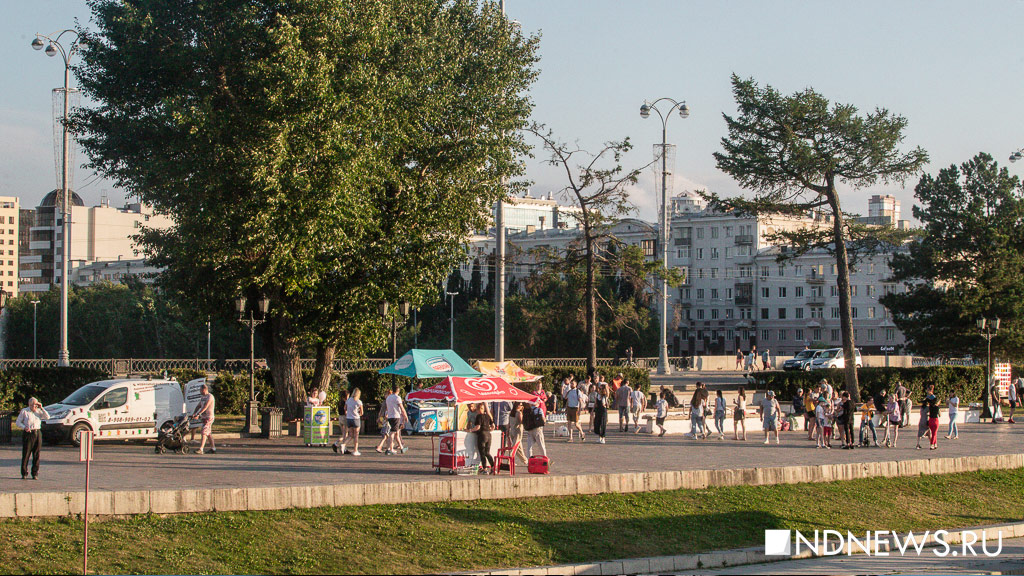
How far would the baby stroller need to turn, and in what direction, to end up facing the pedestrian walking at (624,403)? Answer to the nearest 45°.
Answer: approximately 135° to its right

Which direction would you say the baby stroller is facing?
to the viewer's left

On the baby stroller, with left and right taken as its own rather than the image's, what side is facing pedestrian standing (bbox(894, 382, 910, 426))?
back

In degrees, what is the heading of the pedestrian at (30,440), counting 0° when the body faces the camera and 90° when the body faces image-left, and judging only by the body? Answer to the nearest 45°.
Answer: approximately 0°

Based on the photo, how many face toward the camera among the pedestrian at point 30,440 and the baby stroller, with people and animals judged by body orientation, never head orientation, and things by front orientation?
1

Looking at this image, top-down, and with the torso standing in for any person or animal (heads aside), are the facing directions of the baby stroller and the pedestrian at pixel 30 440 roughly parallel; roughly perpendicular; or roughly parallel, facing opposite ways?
roughly perpendicular

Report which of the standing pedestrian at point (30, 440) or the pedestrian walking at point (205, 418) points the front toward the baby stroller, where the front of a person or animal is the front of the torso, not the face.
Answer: the pedestrian walking at point (205, 418)

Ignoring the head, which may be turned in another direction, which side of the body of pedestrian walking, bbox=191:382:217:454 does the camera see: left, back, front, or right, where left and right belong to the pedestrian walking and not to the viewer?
left

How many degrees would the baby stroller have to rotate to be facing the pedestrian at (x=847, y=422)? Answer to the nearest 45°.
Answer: approximately 180°

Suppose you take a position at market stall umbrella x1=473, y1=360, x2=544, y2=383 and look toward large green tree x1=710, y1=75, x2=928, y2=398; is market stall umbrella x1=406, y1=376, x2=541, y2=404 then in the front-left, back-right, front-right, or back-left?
back-right

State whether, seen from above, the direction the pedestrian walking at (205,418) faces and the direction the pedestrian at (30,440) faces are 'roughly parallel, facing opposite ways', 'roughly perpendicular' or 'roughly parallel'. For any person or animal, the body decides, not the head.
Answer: roughly perpendicular
